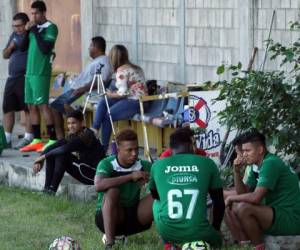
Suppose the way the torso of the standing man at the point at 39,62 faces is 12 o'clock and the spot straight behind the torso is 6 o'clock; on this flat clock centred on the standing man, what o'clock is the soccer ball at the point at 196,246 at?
The soccer ball is roughly at 10 o'clock from the standing man.

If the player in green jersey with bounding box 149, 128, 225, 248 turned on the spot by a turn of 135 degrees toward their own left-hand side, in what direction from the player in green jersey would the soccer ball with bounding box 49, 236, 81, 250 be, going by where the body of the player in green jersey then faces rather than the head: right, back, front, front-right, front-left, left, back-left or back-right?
front-right

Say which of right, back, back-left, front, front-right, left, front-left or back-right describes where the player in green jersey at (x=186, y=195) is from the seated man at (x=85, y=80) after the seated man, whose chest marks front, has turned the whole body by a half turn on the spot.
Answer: right

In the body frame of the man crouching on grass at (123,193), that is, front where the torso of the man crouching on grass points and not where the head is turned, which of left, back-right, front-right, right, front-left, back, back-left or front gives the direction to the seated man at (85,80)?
back

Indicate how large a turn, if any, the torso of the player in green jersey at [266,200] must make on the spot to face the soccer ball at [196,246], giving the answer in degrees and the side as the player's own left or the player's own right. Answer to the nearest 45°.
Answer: approximately 45° to the player's own left

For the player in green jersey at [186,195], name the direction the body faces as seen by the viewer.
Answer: away from the camera

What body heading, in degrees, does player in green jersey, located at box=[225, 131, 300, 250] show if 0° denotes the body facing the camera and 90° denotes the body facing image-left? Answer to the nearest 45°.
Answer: approximately 90°

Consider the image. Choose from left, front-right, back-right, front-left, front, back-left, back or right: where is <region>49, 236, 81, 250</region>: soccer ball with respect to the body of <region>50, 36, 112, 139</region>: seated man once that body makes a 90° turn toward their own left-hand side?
front

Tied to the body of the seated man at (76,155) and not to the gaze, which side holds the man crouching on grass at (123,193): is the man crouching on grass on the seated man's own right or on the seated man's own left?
on the seated man's own left
